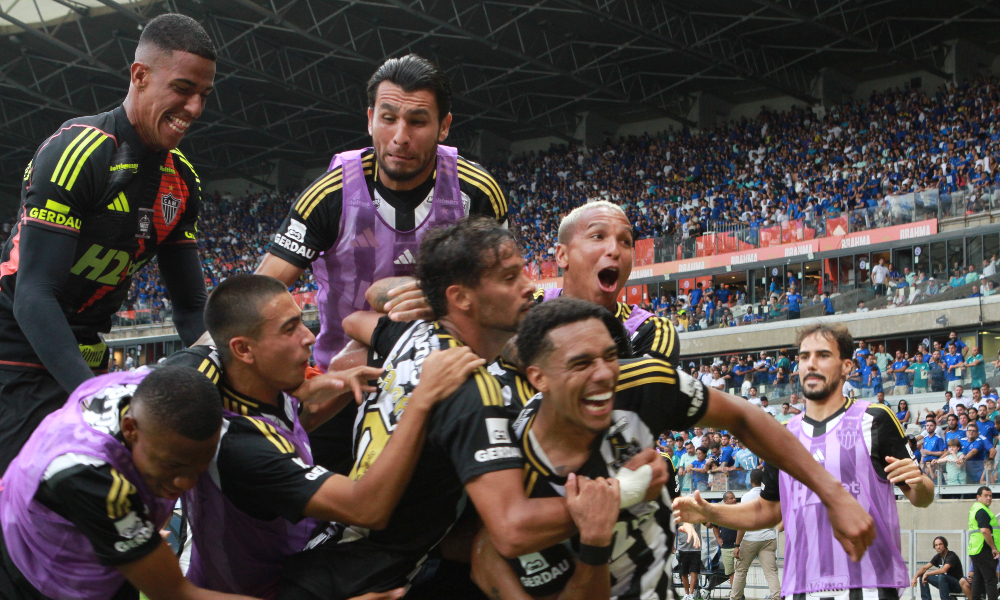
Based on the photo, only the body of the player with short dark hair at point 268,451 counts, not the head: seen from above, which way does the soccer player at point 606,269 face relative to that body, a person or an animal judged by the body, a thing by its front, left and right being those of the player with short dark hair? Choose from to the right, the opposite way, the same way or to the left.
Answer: to the right

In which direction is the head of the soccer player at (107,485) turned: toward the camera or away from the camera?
toward the camera

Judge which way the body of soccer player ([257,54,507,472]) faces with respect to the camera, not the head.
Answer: toward the camera

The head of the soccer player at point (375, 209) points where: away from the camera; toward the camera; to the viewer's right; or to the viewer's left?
toward the camera

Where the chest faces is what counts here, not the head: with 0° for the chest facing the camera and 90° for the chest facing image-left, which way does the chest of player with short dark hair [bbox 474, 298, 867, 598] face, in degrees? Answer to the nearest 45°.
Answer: approximately 315°

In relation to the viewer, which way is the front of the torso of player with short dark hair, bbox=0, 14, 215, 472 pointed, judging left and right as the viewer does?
facing the viewer and to the right of the viewer

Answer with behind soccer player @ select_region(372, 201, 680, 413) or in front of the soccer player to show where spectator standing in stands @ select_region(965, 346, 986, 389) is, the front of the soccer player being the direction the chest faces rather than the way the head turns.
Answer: behind

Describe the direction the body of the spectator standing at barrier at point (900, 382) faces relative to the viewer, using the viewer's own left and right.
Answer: facing the viewer and to the left of the viewer

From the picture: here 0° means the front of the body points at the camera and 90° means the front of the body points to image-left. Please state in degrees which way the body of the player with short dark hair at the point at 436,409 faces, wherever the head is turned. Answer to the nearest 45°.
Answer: approximately 270°

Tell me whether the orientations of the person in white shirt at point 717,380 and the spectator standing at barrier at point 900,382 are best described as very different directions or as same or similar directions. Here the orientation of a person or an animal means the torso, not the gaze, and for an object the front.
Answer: same or similar directions

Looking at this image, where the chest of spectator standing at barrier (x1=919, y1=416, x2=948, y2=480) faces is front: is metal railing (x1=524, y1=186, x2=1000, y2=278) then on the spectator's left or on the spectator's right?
on the spectator's right

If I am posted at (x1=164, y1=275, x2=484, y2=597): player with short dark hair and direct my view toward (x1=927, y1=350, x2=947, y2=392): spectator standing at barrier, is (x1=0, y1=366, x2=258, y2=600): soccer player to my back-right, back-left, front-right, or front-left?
back-left

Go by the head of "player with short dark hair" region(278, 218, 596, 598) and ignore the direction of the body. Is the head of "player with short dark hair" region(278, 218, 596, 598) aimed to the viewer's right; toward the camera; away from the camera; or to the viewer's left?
to the viewer's right

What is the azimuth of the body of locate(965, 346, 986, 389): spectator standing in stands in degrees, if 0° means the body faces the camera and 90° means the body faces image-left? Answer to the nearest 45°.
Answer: approximately 45°
